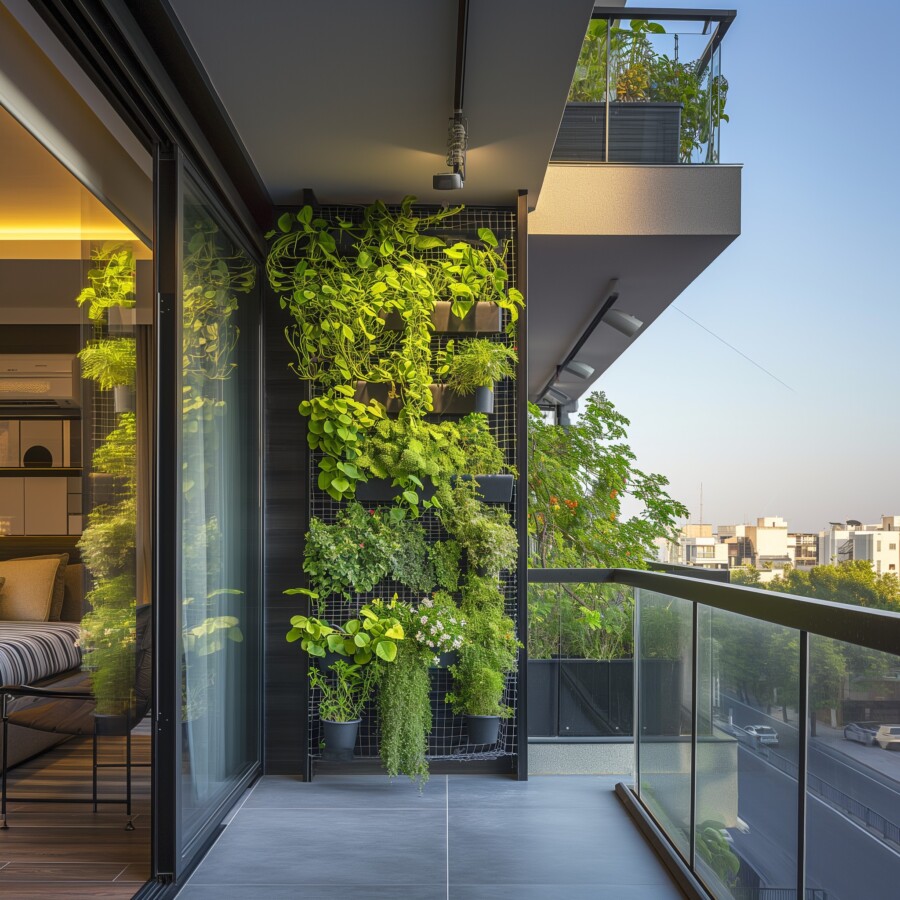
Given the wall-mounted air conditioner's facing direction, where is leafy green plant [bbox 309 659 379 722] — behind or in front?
in front

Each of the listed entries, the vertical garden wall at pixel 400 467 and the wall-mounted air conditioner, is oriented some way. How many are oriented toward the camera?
2

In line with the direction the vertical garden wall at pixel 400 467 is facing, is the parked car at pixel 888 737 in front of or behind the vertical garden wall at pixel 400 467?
behind

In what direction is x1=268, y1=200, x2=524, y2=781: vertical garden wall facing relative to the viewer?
toward the camera

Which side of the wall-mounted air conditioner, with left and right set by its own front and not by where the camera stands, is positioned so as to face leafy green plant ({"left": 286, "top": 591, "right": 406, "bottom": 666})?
left

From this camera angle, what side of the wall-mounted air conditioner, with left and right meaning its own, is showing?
front

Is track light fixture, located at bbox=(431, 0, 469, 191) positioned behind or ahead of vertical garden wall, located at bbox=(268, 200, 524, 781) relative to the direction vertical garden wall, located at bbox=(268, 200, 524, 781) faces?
ahead
